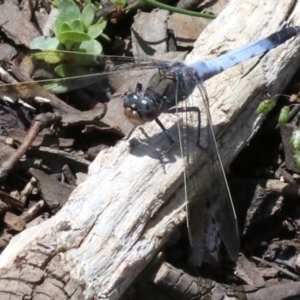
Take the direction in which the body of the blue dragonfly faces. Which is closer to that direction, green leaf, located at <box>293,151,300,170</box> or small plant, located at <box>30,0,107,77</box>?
the small plant

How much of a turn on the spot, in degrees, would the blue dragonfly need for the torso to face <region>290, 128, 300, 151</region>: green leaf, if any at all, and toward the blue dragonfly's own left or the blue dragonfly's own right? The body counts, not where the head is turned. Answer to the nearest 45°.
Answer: approximately 135° to the blue dragonfly's own left

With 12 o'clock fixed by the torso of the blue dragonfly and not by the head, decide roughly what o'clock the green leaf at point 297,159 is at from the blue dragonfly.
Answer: The green leaf is roughly at 7 o'clock from the blue dragonfly.

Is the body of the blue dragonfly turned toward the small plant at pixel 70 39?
no

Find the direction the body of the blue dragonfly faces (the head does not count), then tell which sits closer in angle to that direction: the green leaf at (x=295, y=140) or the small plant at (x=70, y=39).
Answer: the small plant

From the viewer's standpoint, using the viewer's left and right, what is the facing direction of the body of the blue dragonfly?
facing the viewer and to the left of the viewer
